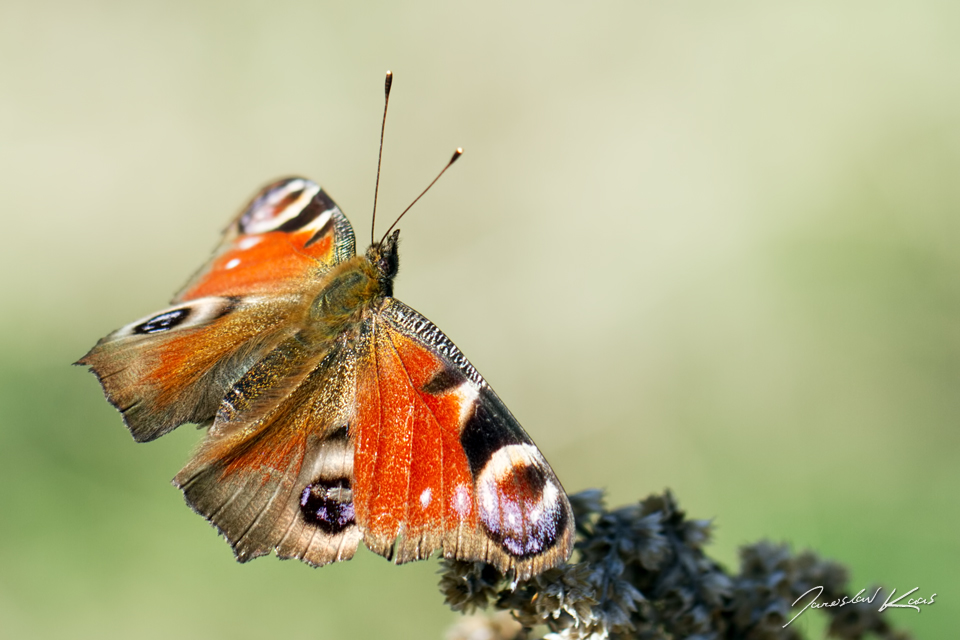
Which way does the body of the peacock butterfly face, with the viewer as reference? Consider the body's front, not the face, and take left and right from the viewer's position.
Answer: facing away from the viewer and to the right of the viewer
